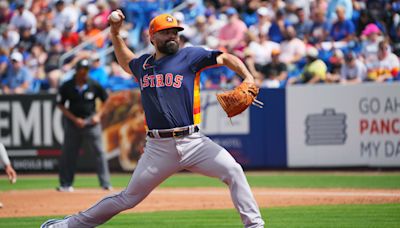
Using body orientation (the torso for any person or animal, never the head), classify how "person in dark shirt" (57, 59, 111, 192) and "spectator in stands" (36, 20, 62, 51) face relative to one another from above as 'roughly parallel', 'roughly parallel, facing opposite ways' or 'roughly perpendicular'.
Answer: roughly parallel

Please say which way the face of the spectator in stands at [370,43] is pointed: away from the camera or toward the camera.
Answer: toward the camera

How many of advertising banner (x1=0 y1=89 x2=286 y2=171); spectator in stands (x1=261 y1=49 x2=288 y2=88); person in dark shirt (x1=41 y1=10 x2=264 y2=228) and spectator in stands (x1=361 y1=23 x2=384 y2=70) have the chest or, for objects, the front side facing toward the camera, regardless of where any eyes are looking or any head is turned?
4

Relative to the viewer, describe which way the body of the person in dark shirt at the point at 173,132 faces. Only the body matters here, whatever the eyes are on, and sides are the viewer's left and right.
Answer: facing the viewer

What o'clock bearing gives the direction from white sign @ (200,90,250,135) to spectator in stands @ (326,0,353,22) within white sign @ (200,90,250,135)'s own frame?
The spectator in stands is roughly at 8 o'clock from the white sign.

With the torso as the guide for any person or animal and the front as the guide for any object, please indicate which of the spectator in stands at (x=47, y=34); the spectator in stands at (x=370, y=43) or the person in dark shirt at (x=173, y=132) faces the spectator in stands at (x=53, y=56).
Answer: the spectator in stands at (x=47, y=34)

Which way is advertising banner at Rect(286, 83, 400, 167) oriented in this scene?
toward the camera

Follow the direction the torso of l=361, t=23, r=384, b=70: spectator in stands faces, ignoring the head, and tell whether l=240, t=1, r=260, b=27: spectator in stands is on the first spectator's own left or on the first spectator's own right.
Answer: on the first spectator's own right

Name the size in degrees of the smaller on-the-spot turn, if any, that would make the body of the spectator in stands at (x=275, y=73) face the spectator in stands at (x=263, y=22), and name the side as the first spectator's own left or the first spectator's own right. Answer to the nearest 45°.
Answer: approximately 180°

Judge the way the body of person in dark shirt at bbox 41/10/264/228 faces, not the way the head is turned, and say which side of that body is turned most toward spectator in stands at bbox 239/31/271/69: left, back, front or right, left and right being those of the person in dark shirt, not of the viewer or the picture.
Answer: back

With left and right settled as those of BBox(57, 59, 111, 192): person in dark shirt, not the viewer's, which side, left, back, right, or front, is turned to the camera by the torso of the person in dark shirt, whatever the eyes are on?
front
